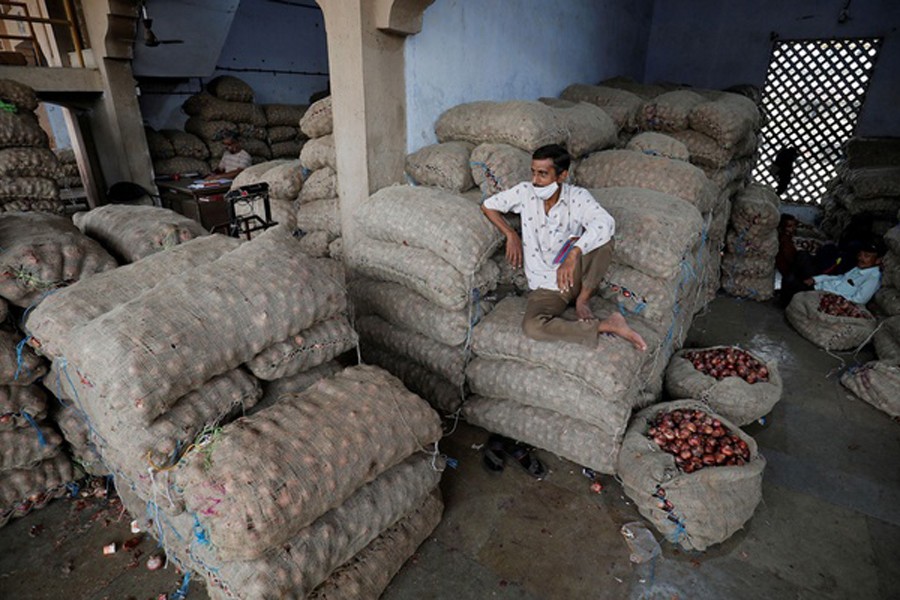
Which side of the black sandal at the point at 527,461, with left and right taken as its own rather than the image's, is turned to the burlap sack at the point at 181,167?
back

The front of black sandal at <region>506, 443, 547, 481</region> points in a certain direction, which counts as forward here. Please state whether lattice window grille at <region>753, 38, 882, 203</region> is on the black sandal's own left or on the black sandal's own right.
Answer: on the black sandal's own left

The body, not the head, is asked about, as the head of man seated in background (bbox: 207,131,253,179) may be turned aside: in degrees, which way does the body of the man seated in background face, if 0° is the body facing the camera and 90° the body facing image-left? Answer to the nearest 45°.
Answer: approximately 45°

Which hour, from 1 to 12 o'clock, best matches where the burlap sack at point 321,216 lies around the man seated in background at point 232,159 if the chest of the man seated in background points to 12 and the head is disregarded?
The burlap sack is roughly at 10 o'clock from the man seated in background.

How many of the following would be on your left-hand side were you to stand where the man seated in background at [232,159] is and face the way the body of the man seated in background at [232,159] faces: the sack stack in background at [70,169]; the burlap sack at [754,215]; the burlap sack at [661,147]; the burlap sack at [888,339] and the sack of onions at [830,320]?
4

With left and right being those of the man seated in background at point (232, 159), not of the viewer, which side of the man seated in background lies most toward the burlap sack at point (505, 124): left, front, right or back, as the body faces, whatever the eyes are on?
left

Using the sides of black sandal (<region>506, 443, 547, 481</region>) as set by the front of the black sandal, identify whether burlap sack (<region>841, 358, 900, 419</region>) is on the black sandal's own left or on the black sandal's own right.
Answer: on the black sandal's own left

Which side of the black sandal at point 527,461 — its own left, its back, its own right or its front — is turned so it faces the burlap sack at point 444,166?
back
